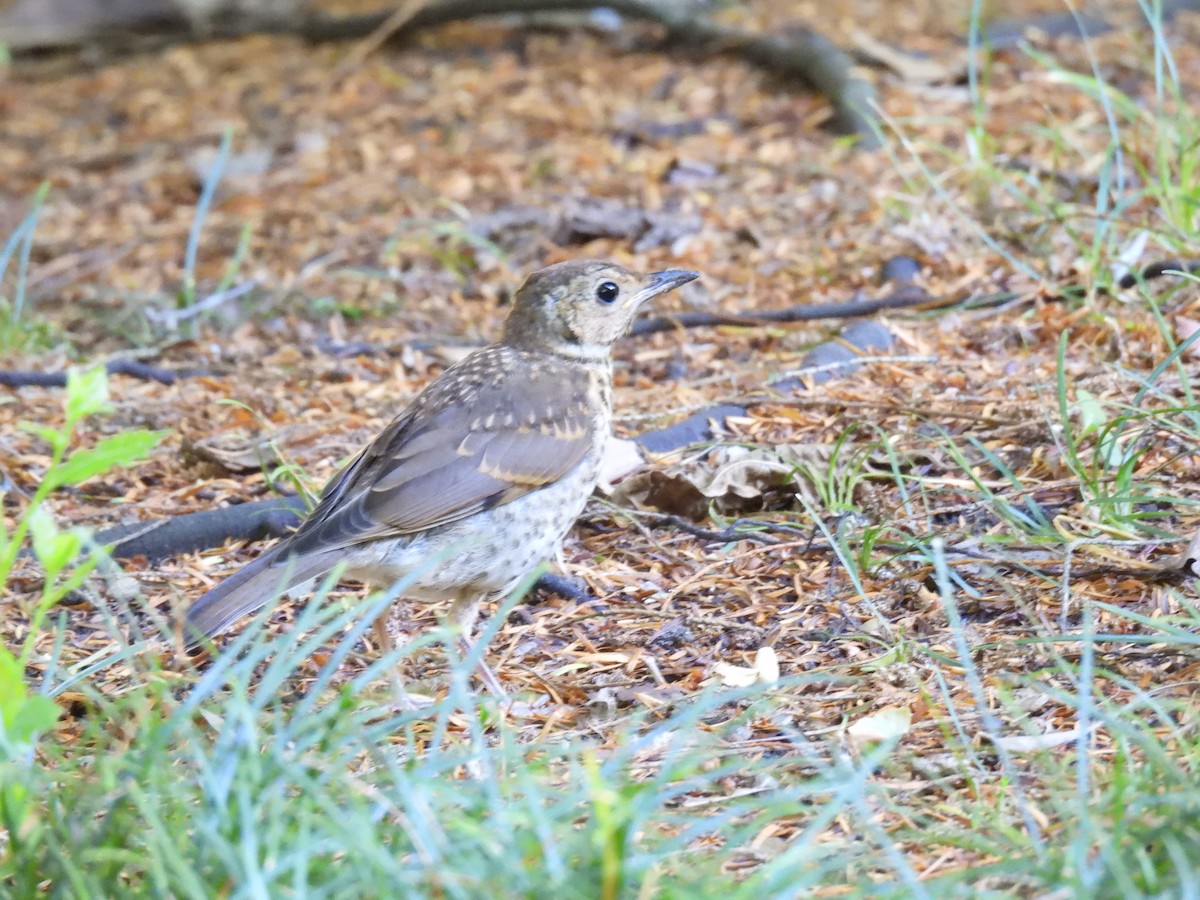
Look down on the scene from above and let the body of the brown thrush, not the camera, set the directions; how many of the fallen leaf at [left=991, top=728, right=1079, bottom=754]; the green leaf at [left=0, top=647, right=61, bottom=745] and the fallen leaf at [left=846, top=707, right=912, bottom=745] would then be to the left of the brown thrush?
0

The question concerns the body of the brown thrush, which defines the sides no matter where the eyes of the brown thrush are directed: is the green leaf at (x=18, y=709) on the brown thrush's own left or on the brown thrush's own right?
on the brown thrush's own right

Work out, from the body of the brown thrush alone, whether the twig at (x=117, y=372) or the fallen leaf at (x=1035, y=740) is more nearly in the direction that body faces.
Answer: the fallen leaf

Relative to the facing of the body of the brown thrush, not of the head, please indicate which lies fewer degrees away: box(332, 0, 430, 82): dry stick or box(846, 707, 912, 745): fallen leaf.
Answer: the fallen leaf

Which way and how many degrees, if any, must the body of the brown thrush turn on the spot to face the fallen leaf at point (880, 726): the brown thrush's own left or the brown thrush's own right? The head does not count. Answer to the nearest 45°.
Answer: approximately 45° to the brown thrush's own right

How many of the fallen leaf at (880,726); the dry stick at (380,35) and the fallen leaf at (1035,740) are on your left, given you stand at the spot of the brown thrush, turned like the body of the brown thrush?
1

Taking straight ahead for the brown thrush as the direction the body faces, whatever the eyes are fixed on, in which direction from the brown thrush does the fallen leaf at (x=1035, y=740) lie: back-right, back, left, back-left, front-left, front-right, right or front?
front-right

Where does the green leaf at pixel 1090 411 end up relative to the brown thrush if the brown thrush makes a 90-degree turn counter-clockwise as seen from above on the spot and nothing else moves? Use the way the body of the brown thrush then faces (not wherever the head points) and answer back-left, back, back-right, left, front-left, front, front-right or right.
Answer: right

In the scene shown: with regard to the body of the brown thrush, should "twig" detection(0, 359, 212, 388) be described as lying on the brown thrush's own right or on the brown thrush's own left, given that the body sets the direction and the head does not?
on the brown thrush's own left

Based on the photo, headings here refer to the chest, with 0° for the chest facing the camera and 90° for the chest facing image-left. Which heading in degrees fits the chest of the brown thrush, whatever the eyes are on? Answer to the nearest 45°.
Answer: approximately 270°

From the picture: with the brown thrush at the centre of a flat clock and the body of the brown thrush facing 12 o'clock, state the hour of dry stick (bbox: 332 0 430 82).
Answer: The dry stick is roughly at 9 o'clock from the brown thrush.
